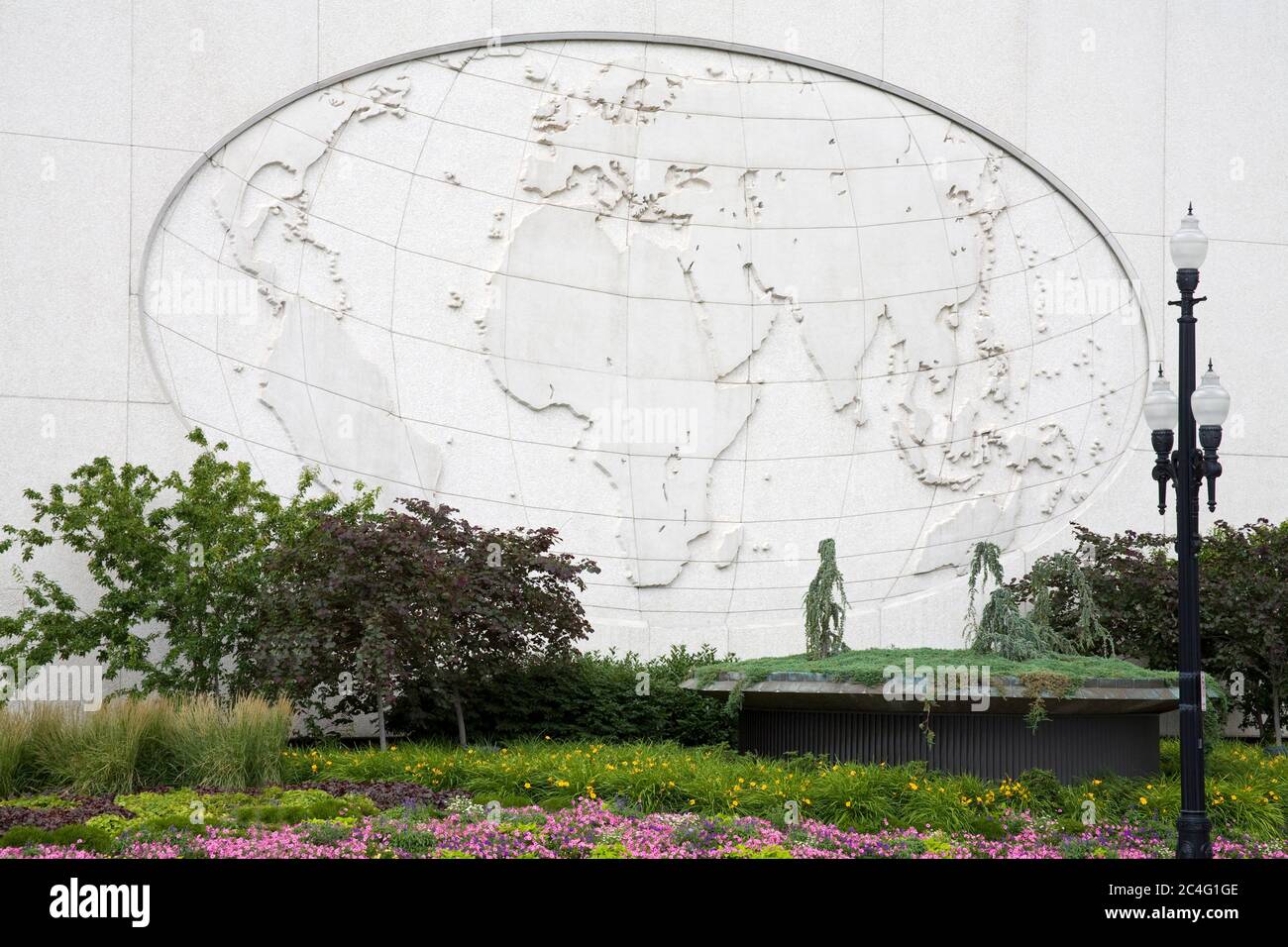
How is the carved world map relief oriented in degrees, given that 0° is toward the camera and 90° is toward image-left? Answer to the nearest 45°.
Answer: approximately 0°

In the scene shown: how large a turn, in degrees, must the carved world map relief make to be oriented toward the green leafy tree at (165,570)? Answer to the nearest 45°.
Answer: approximately 45° to its right

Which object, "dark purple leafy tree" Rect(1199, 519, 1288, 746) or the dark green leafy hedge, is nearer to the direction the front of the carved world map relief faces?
the dark green leafy hedge

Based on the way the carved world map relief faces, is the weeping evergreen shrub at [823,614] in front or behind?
in front

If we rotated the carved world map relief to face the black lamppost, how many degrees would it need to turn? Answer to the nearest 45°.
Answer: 0° — it already faces it

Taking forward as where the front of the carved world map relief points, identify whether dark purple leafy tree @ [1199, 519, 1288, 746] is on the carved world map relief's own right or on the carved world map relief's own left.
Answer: on the carved world map relief's own left

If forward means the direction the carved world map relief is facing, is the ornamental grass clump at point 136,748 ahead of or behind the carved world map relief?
ahead

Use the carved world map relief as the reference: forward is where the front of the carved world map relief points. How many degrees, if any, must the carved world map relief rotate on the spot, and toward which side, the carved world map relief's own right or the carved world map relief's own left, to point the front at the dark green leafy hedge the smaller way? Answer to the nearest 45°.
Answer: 0° — it already faces it

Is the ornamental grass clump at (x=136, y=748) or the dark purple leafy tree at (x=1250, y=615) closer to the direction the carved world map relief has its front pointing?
the ornamental grass clump

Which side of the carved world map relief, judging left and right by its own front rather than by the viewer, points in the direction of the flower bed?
front

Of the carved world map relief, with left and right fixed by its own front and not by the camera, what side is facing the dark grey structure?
front
